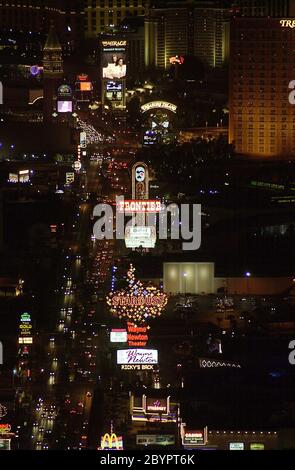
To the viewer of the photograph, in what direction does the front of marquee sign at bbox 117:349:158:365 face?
facing the viewer

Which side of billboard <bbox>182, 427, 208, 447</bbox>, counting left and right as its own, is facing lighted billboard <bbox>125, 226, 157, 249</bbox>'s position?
back

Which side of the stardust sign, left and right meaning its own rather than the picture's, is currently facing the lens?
front

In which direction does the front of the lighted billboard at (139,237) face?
toward the camera

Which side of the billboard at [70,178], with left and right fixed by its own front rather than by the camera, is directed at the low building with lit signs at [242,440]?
front

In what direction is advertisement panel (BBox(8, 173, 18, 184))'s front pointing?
toward the camera

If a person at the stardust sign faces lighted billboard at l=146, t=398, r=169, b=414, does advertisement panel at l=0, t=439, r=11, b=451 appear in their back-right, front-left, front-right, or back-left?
front-right

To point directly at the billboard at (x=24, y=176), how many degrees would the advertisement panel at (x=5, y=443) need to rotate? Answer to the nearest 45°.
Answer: approximately 180°

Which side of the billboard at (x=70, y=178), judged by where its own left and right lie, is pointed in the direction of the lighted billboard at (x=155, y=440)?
front

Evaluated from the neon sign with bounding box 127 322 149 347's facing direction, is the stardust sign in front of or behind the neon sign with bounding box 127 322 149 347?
behind

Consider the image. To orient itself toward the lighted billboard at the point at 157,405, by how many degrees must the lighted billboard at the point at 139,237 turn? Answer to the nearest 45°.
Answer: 0° — it already faces it

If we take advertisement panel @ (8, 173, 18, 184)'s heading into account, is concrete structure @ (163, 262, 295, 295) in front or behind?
in front

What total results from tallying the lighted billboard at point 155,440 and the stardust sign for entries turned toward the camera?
2

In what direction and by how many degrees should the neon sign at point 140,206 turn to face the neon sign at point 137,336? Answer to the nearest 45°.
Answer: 0° — it already faces it

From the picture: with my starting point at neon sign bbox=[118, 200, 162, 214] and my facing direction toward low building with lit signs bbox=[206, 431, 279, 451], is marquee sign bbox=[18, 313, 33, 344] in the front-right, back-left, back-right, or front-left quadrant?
front-right
